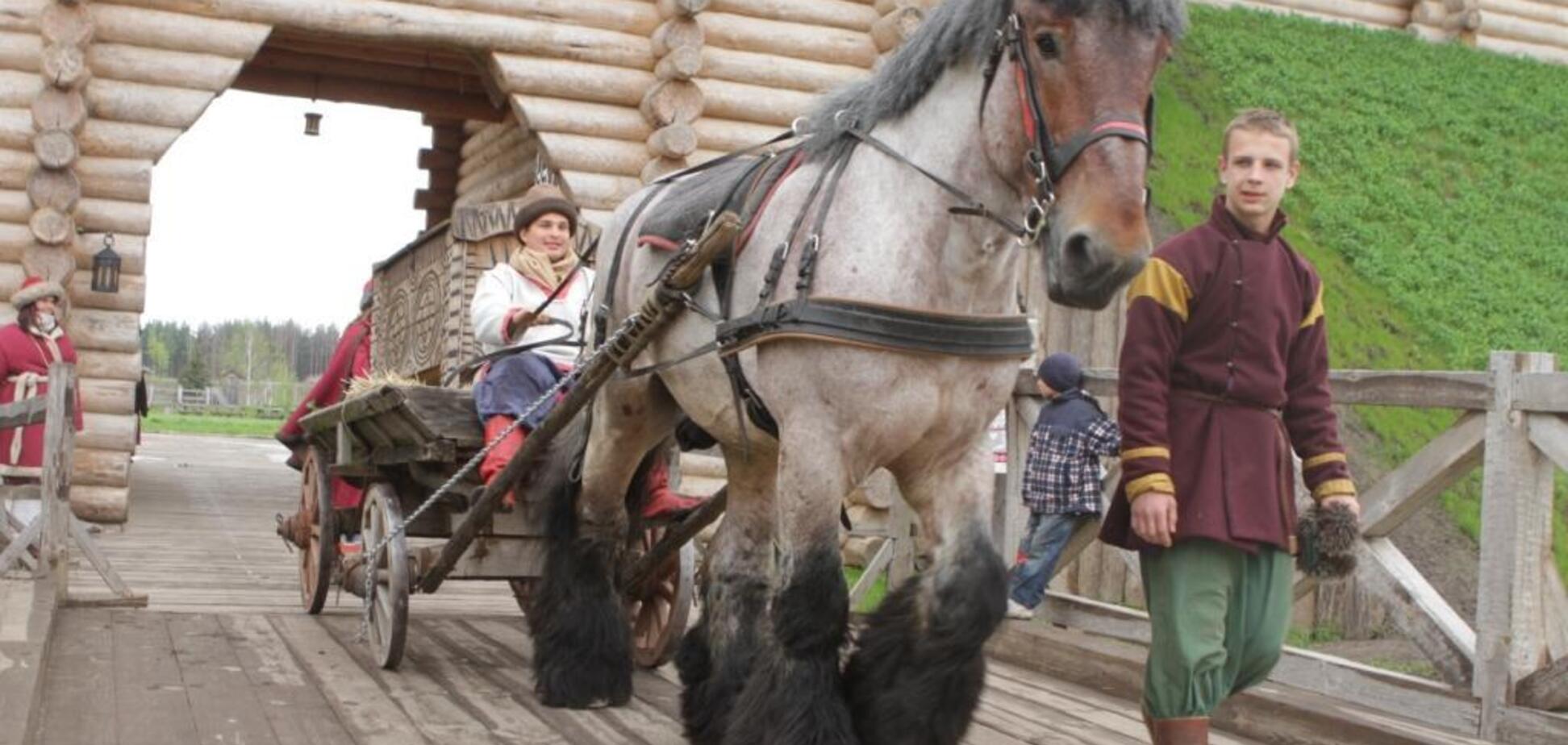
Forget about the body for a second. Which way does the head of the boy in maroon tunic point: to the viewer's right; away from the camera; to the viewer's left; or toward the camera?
toward the camera

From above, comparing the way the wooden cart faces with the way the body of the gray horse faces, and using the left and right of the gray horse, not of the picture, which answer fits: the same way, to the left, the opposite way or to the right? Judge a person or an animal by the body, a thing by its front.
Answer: the same way

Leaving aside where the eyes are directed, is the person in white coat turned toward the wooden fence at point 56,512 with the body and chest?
no

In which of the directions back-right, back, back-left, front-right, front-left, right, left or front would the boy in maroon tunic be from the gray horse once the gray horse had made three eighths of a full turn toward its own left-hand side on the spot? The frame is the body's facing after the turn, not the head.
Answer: right

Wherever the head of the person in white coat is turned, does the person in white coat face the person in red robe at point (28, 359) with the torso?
no

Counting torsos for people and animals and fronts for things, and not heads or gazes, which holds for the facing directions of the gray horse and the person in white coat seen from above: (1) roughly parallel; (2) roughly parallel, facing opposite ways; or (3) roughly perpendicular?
roughly parallel

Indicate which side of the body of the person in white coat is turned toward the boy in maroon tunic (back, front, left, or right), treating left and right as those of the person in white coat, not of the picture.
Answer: front

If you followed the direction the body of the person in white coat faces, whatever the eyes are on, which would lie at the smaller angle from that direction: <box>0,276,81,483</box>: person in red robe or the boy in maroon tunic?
the boy in maroon tunic

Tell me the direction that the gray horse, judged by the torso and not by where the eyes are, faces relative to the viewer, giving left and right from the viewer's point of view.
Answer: facing the viewer and to the right of the viewer

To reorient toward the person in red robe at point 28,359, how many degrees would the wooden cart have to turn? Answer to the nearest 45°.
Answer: approximately 180°

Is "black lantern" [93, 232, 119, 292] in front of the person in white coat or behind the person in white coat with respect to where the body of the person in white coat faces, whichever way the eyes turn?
behind

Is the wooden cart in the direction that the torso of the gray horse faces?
no

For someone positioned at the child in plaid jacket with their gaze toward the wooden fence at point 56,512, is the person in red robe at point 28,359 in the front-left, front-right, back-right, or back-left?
front-right
